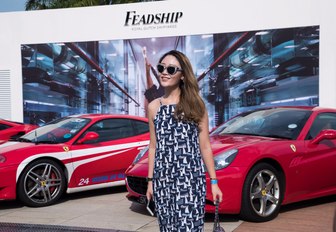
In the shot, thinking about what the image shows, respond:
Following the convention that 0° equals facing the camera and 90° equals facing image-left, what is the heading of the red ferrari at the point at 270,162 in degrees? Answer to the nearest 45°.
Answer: approximately 45°

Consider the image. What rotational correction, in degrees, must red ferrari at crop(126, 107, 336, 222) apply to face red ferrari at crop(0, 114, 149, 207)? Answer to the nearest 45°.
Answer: approximately 45° to its right

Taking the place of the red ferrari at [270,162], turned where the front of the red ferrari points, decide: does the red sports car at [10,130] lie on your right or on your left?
on your right

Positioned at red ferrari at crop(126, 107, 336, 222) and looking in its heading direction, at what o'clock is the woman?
The woman is roughly at 11 o'clock from the red ferrari.

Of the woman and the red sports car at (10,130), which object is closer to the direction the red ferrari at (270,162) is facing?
the woman

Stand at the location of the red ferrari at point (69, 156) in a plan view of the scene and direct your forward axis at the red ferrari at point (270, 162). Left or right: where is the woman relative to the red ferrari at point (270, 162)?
right
